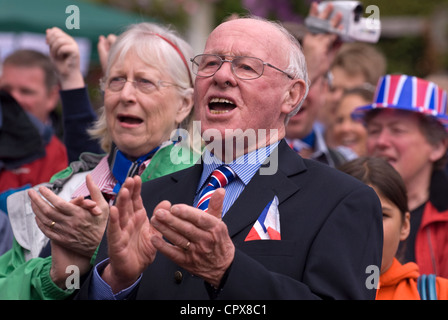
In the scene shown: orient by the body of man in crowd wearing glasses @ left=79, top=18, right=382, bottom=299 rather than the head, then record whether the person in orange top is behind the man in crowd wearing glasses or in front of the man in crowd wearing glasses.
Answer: behind

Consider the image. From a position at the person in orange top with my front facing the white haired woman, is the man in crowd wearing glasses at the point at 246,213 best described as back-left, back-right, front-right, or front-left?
front-left

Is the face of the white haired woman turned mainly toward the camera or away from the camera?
toward the camera

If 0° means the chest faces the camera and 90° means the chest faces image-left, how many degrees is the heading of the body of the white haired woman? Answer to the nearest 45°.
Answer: approximately 45°

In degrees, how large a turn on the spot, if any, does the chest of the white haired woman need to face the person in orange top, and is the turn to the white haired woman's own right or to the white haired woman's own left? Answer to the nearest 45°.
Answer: approximately 135° to the white haired woman's own left

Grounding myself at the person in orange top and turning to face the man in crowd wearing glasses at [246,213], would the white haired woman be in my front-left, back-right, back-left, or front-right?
front-right

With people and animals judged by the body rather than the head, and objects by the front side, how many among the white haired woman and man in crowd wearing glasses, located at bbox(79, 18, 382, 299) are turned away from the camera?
0

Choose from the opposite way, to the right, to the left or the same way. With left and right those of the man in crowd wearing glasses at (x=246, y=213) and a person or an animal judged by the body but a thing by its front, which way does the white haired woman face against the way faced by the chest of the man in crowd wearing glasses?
the same way
